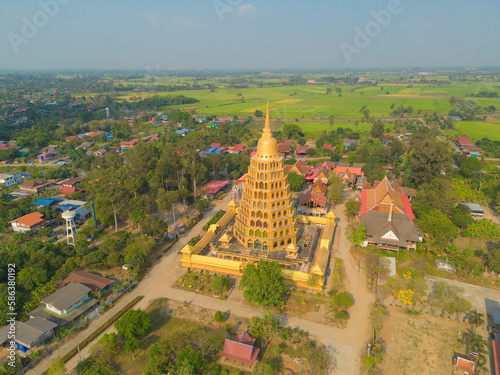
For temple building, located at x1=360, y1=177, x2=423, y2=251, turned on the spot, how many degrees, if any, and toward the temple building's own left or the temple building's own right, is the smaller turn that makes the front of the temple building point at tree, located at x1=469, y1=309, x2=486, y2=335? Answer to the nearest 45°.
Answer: approximately 45° to the temple building's own left

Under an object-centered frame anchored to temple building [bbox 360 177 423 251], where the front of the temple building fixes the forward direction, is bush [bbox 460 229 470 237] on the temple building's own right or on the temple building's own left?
on the temple building's own left

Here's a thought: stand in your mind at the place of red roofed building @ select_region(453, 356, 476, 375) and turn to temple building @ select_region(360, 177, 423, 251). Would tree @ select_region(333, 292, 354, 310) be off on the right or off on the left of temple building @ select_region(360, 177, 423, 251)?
left

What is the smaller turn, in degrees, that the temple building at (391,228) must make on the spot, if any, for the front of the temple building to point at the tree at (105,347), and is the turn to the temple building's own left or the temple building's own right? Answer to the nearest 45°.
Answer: approximately 45° to the temple building's own right

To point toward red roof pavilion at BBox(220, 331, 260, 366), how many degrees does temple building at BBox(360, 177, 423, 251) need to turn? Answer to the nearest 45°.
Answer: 0° — it already faces it

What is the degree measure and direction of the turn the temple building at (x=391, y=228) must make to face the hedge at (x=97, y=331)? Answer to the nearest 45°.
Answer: approximately 45° to its right

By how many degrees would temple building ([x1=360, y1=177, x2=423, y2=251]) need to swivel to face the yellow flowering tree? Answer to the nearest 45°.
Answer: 0° — it already faces it

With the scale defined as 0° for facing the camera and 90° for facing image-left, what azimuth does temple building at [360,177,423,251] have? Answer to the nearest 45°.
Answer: approximately 0°

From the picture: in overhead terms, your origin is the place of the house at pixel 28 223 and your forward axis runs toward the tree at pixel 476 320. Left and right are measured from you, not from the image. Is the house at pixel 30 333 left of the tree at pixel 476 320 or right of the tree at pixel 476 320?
right
